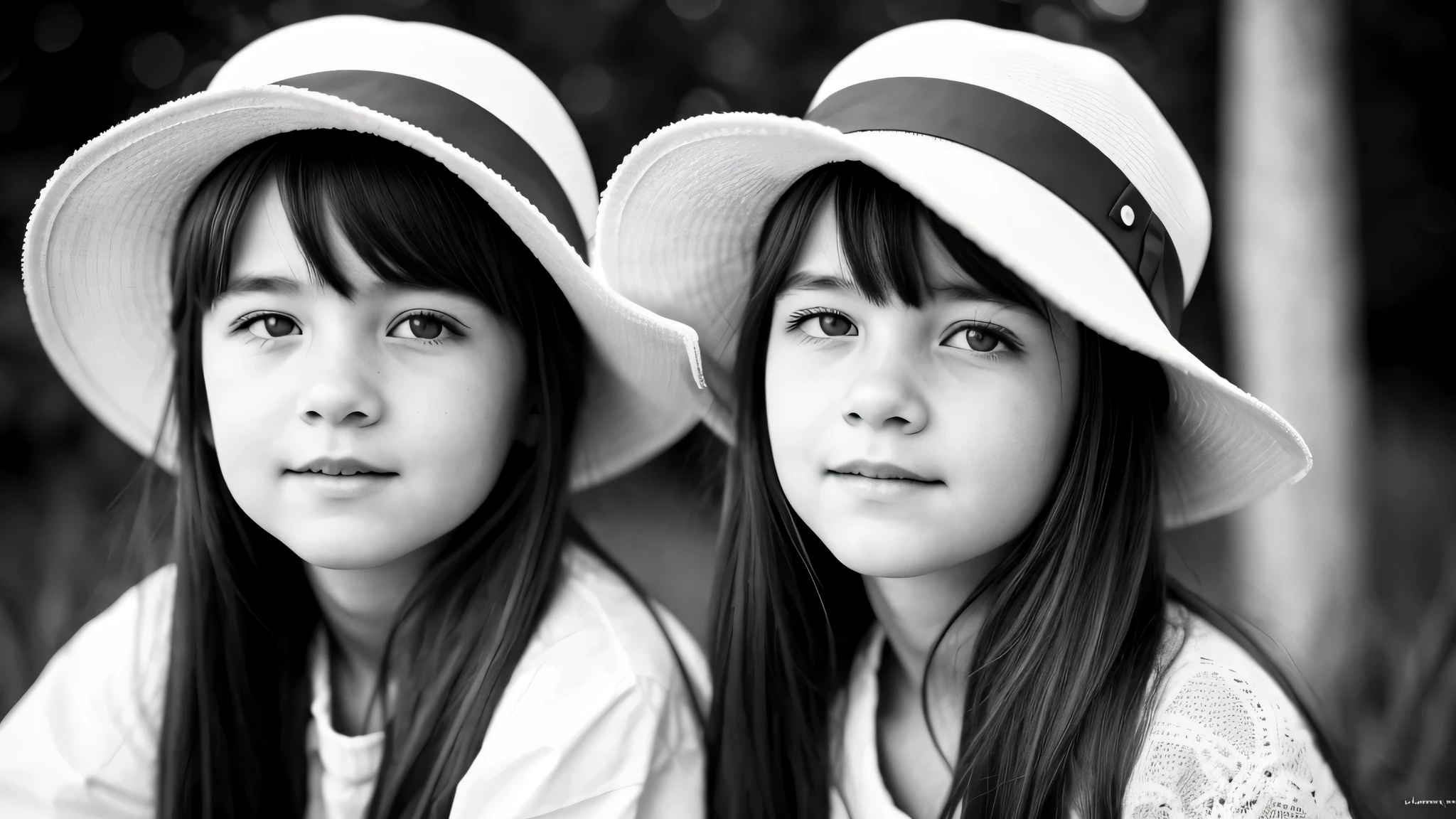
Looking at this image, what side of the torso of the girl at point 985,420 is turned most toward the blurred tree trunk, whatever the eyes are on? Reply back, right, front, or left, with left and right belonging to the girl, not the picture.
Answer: back

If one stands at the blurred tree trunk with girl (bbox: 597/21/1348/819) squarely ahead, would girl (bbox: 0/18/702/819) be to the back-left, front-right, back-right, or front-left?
front-right

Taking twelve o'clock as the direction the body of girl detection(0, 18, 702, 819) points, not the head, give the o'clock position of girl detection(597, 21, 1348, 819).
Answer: girl detection(597, 21, 1348, 819) is roughly at 10 o'clock from girl detection(0, 18, 702, 819).

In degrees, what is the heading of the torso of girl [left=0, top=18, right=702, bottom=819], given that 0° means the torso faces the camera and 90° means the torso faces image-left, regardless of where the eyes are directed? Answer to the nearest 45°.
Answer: approximately 0°

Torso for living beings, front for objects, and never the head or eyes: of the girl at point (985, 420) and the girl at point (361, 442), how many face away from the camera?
0

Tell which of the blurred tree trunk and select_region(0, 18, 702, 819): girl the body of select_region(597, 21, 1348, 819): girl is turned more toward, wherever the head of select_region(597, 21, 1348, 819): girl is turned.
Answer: the girl

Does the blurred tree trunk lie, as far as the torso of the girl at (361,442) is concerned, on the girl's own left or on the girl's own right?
on the girl's own left

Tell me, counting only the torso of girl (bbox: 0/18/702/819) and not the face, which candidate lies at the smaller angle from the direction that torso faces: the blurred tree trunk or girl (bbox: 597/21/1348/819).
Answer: the girl

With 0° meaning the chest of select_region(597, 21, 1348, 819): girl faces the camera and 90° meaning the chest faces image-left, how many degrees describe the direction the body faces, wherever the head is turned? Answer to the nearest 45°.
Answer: approximately 45°
